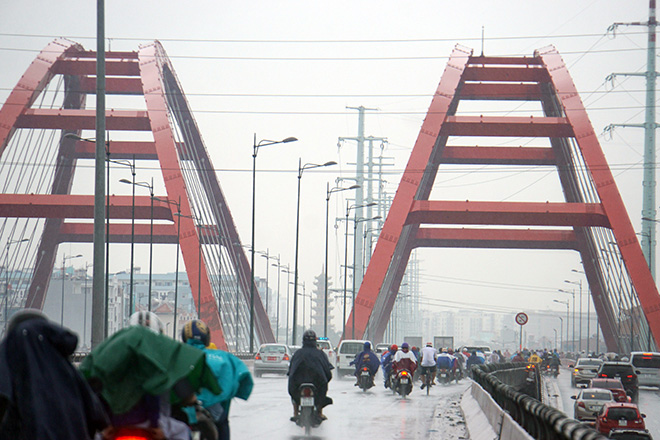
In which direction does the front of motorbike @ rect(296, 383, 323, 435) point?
away from the camera

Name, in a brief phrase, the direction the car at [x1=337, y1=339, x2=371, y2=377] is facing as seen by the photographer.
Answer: facing away from the viewer

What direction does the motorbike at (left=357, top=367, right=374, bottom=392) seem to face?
away from the camera

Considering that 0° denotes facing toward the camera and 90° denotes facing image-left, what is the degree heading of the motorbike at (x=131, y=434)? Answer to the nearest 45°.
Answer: approximately 180°

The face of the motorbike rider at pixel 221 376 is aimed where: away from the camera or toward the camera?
away from the camera

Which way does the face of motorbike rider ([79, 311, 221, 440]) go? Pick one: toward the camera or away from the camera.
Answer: away from the camera

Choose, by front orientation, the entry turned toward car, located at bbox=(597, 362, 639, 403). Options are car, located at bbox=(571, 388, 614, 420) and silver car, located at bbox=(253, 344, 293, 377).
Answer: car, located at bbox=(571, 388, 614, 420)

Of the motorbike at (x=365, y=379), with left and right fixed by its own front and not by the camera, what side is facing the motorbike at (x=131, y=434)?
back
